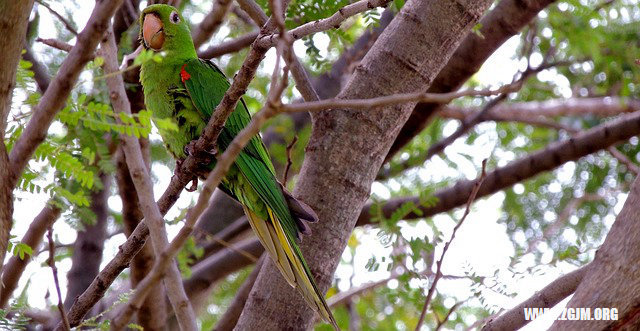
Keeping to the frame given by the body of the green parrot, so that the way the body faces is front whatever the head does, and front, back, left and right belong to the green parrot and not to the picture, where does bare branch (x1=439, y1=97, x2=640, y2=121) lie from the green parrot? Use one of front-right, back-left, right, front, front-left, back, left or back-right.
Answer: back

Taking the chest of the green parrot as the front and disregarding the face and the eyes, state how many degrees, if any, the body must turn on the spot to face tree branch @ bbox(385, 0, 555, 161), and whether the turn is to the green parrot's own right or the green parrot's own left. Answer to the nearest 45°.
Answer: approximately 135° to the green parrot's own left

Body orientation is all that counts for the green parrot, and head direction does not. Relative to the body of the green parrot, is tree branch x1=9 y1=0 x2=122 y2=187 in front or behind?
in front

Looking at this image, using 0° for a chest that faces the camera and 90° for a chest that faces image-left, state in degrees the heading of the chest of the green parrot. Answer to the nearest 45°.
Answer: approximately 45°

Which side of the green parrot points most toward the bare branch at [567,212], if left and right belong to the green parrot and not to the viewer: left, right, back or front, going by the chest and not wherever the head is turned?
back

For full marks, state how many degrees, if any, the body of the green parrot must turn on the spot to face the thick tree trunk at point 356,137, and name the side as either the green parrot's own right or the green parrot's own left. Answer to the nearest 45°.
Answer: approximately 135° to the green parrot's own left

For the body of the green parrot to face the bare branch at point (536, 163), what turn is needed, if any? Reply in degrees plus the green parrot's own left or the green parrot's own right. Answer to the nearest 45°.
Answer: approximately 180°
